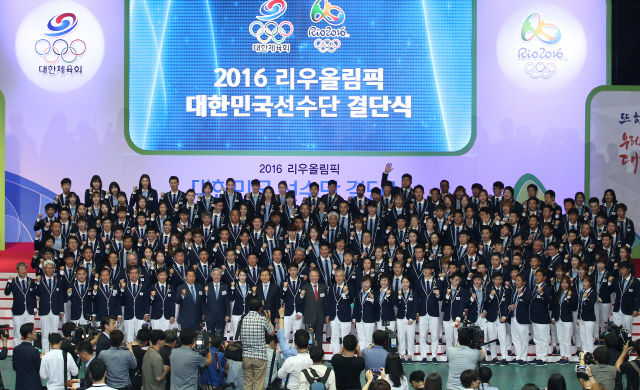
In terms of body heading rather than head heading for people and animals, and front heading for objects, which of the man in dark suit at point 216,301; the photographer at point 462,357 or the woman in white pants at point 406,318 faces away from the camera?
the photographer

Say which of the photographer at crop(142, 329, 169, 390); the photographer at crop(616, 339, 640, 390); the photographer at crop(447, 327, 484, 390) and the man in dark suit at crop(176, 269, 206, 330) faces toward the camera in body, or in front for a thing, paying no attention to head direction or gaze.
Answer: the man in dark suit

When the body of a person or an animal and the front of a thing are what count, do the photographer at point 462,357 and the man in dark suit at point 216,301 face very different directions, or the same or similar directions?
very different directions

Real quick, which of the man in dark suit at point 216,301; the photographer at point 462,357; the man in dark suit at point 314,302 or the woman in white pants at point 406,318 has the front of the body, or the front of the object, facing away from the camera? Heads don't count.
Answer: the photographer

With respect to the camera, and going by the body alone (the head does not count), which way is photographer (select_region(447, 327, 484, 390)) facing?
away from the camera

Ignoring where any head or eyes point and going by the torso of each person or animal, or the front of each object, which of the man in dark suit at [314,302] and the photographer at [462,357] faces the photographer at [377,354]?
the man in dark suit

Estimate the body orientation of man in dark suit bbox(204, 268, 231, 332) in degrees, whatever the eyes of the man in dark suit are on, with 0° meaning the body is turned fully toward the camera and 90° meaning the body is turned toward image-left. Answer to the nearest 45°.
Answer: approximately 0°

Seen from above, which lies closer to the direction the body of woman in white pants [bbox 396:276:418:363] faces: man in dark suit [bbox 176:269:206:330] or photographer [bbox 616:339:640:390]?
the photographer

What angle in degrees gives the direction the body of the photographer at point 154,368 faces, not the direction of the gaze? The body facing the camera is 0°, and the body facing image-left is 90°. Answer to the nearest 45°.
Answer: approximately 225°

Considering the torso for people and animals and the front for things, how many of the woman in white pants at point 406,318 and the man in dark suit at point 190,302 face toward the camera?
2

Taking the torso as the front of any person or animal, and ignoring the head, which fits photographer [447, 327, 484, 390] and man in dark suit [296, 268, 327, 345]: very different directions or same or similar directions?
very different directions
